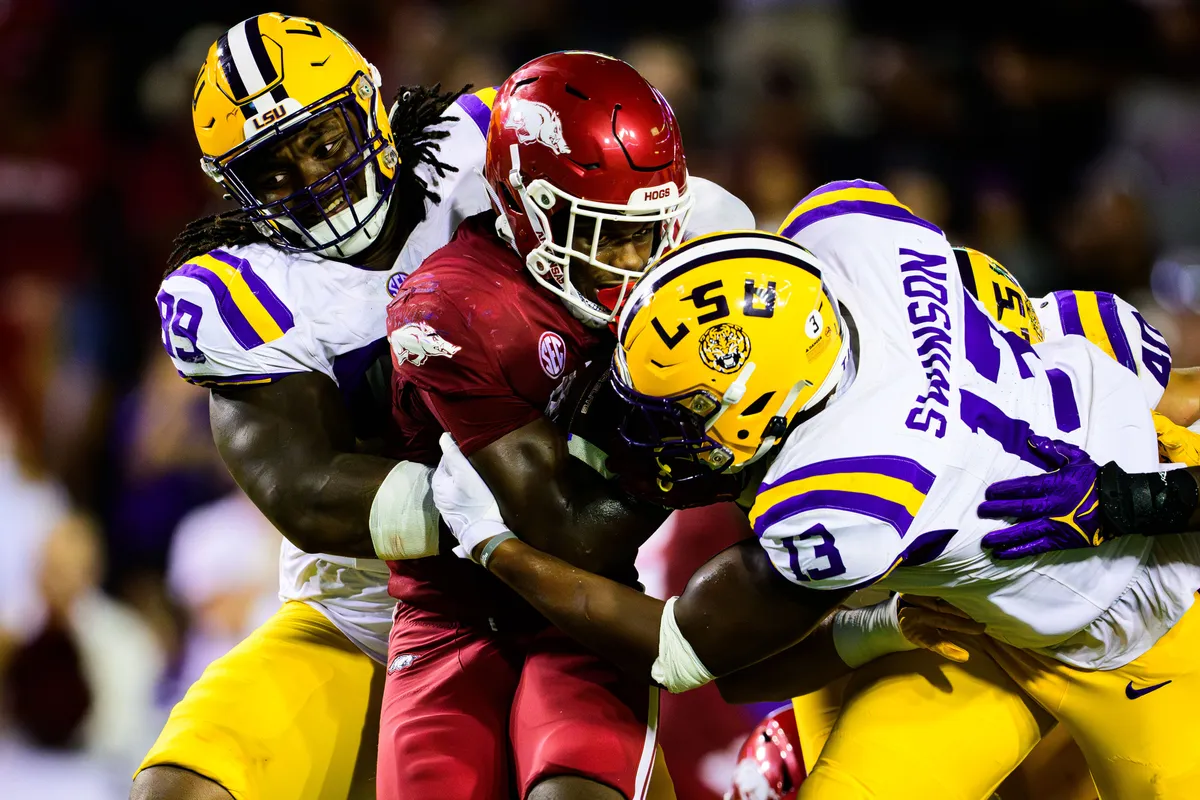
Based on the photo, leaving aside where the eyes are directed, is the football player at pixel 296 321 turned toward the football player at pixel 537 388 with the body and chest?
yes

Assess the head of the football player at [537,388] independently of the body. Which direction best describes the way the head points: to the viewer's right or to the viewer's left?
to the viewer's right

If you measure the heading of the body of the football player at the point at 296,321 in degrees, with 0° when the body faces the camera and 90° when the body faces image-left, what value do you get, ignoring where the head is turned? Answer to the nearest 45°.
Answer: approximately 315°

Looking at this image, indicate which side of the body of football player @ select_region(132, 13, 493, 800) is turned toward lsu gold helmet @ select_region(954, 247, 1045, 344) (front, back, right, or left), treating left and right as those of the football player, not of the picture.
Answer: front

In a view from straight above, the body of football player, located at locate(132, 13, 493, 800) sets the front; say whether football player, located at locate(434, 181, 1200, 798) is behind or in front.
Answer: in front

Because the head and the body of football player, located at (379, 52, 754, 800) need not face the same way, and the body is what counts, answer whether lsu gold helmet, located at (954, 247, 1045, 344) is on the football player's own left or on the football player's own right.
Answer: on the football player's own left

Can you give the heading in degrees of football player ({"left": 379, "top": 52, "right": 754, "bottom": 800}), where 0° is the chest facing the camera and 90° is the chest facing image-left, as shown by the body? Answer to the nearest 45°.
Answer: approximately 315°

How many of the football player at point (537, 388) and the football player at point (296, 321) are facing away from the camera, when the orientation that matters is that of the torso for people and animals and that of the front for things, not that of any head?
0

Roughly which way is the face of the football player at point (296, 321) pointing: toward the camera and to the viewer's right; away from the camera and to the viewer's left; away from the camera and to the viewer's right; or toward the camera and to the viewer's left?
toward the camera and to the viewer's right
